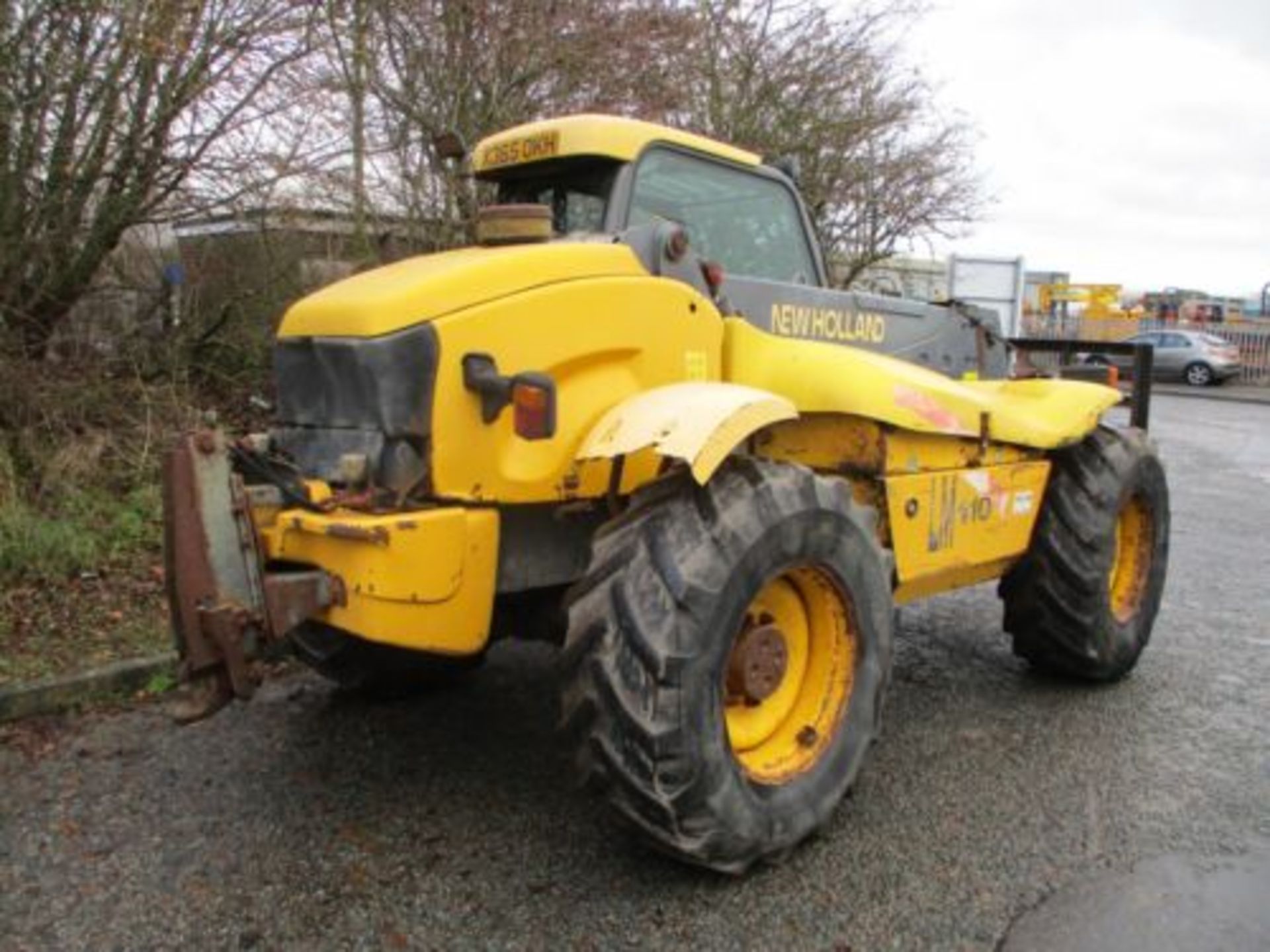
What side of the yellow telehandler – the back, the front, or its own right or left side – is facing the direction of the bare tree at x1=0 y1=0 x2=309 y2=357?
left

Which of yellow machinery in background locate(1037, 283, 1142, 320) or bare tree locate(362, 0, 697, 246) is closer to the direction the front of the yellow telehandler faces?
the yellow machinery in background

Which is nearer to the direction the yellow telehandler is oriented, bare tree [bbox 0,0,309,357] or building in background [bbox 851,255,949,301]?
the building in background

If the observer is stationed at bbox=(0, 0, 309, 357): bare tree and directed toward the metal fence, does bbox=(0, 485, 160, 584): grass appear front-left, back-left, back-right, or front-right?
back-right

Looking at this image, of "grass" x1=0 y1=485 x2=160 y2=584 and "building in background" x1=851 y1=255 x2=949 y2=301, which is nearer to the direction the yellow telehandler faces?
the building in background

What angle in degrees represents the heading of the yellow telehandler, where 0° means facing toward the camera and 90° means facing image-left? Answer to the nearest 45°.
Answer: approximately 225°

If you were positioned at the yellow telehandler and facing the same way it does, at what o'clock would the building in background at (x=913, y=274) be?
The building in background is roughly at 11 o'clock from the yellow telehandler.

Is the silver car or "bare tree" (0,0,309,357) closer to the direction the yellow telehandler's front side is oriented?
the silver car
